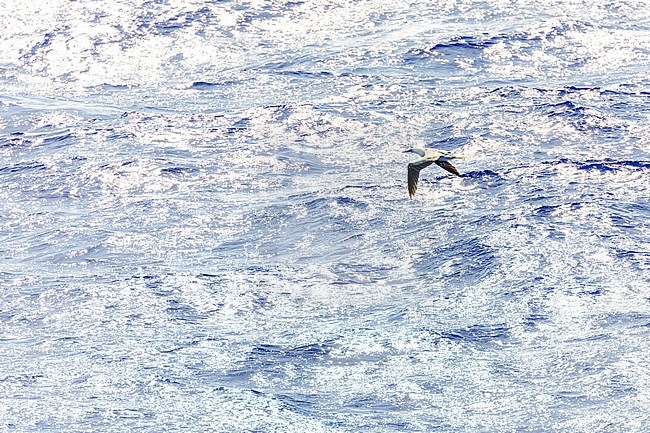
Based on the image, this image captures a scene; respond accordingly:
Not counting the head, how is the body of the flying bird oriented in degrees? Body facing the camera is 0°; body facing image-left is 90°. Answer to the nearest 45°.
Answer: approximately 90°
